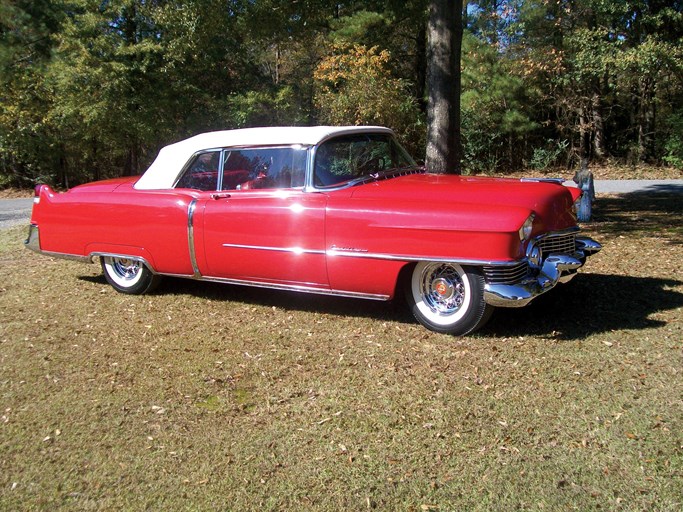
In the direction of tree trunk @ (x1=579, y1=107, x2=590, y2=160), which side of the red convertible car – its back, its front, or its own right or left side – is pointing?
left

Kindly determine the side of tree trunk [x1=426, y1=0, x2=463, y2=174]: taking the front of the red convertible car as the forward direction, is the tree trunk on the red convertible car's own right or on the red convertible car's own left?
on the red convertible car's own left

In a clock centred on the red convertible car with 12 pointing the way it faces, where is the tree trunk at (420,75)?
The tree trunk is roughly at 8 o'clock from the red convertible car.

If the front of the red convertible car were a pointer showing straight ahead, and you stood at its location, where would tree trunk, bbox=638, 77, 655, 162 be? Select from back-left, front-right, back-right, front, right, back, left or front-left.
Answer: left

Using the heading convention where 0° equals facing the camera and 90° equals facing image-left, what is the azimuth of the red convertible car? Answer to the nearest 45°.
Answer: approximately 315°

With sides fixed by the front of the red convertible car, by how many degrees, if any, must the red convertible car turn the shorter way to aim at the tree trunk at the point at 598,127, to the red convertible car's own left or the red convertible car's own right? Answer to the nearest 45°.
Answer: approximately 90° to the red convertible car's own left
